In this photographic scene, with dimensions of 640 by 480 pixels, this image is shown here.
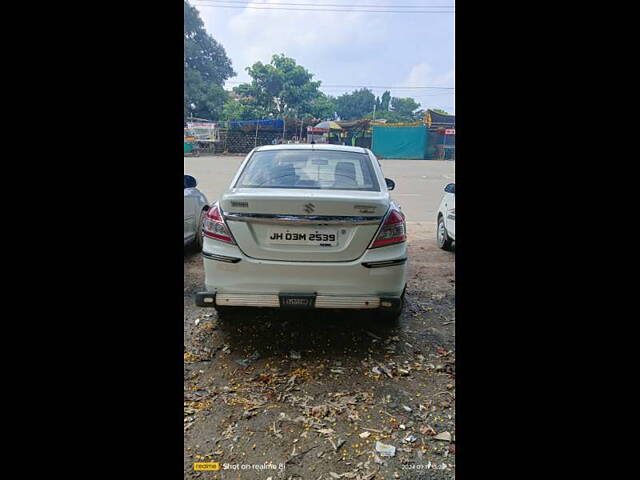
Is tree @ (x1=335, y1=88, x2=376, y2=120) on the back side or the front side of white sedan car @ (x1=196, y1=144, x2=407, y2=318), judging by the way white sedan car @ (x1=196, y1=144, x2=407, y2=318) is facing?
on the front side

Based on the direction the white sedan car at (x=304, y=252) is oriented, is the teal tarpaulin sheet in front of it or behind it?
in front

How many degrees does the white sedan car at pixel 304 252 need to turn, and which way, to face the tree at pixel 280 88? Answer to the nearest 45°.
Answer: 0° — it already faces it

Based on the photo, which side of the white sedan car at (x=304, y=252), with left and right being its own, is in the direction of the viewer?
back
